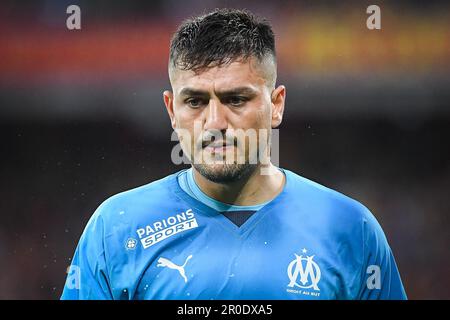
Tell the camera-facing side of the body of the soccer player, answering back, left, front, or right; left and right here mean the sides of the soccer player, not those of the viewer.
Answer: front
